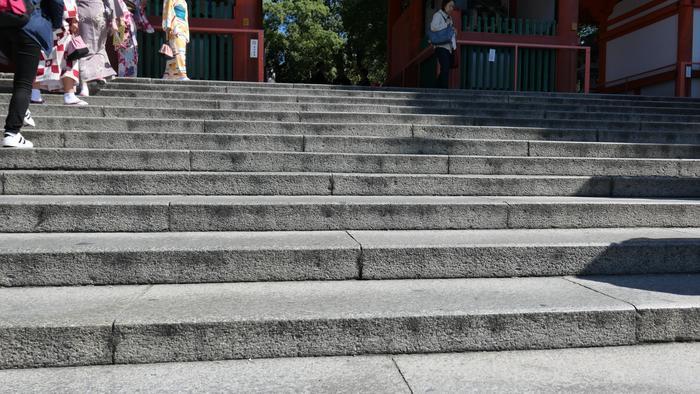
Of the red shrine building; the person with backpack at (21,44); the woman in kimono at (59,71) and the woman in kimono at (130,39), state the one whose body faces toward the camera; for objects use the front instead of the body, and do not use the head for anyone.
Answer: the red shrine building

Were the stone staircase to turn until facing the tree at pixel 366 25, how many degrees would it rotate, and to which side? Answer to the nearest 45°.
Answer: approximately 180°
